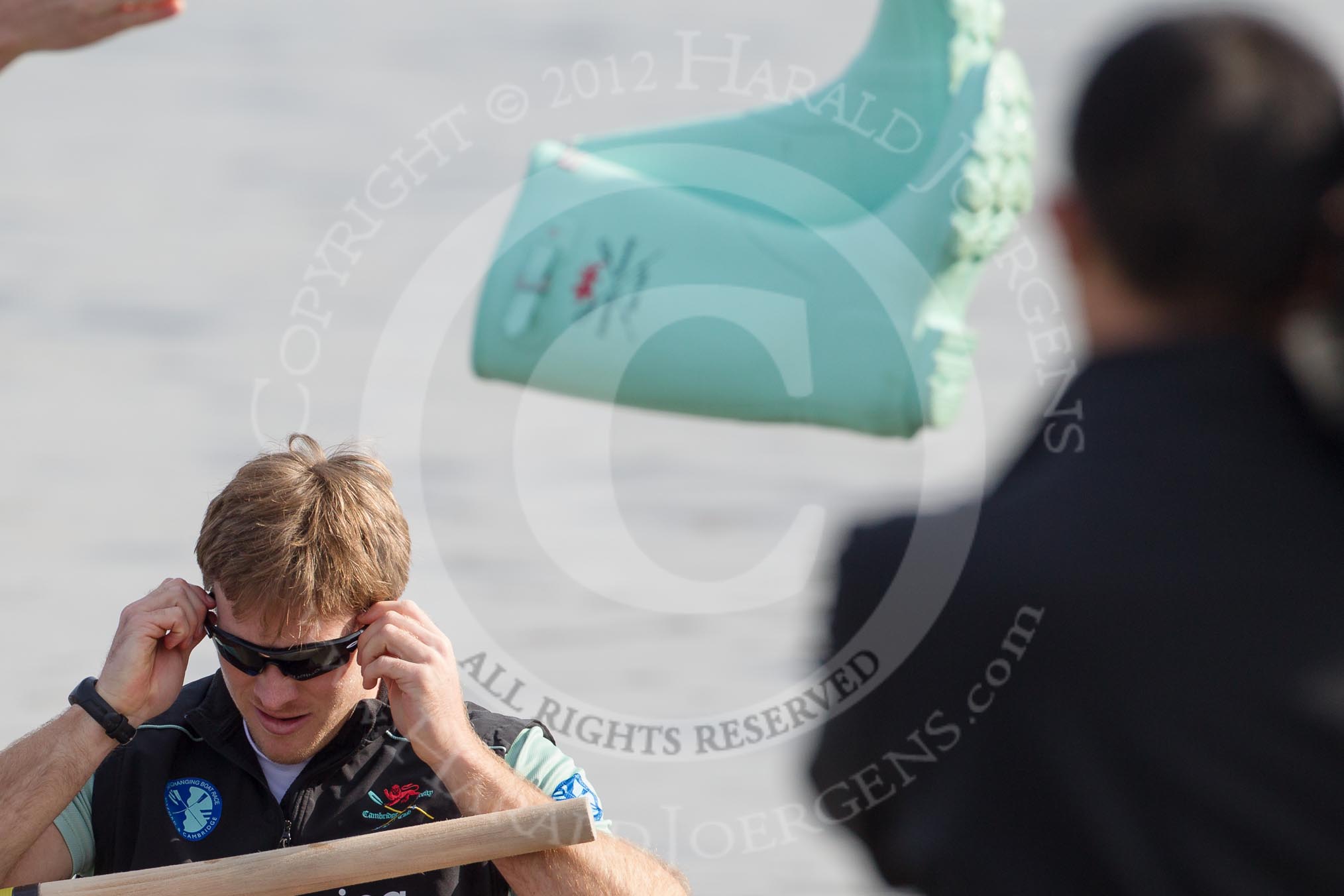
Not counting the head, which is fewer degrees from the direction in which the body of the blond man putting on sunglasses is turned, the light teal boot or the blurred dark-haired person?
the blurred dark-haired person

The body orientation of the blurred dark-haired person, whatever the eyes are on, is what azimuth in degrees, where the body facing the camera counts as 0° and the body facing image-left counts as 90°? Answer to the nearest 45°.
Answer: approximately 180°

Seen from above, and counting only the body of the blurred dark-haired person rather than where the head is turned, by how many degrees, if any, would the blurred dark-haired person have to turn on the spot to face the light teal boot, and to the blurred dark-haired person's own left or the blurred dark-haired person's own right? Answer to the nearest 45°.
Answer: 0° — they already face it

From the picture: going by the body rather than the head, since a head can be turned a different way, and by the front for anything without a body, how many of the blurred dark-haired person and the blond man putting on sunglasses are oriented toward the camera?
1

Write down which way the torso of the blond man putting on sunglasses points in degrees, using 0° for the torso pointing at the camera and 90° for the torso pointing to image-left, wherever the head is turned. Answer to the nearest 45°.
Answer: approximately 0°

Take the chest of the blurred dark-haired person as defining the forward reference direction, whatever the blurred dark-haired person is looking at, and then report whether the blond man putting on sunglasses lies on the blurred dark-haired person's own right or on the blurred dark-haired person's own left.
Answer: on the blurred dark-haired person's own left
